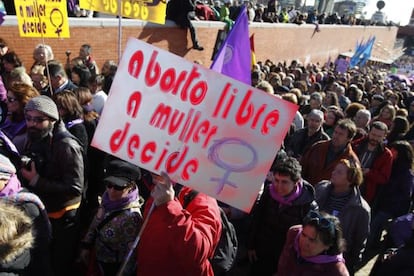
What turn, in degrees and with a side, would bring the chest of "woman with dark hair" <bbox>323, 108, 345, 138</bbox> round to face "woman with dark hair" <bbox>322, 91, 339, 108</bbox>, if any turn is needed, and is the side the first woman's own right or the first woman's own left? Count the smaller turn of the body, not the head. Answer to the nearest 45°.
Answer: approximately 135° to the first woman's own right

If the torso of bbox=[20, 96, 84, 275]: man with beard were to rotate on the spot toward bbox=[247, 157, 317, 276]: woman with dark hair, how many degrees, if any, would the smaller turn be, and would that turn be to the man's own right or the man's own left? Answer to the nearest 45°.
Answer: approximately 135° to the man's own left
